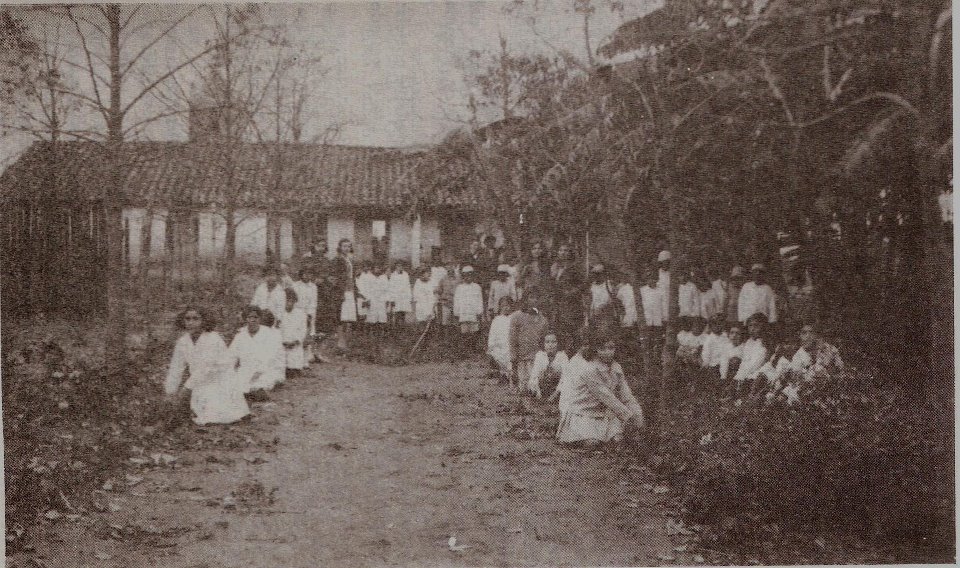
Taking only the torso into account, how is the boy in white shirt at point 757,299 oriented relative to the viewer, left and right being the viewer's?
facing the viewer

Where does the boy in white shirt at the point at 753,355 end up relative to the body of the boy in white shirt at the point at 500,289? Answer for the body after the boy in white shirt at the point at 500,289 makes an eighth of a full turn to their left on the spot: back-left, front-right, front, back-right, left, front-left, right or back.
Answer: front-left

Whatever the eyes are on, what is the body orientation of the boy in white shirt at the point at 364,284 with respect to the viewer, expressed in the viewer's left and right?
facing the viewer

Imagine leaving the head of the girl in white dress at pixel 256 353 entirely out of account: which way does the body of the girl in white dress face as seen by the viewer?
toward the camera

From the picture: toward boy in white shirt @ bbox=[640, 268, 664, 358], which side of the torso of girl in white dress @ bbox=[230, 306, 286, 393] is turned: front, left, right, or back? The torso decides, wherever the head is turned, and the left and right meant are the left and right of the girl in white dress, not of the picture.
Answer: left

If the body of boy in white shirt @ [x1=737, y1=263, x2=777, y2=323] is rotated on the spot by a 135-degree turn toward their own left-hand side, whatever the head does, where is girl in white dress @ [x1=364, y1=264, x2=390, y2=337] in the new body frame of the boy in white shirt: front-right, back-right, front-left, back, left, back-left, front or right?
back-left

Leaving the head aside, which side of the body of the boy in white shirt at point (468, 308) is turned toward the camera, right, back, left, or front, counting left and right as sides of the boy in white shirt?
front

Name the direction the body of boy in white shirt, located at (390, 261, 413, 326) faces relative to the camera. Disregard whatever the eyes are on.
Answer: toward the camera

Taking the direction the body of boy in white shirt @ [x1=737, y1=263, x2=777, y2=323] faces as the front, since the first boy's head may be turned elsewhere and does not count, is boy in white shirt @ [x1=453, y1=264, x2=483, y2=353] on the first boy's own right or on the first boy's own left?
on the first boy's own right

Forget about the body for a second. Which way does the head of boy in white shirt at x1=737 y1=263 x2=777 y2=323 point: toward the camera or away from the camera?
toward the camera
